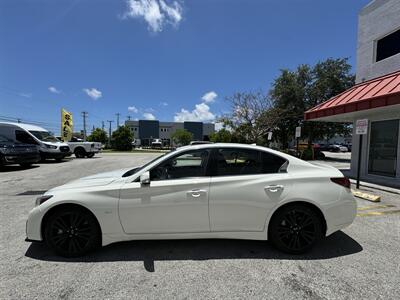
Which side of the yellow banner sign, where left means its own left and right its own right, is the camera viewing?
front

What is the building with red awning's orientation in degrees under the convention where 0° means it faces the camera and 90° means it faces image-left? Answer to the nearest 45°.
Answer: approximately 45°

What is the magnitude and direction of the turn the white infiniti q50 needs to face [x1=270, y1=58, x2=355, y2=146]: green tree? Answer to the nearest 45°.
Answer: approximately 135° to its right

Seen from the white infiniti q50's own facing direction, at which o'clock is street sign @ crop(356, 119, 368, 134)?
The street sign is roughly at 5 o'clock from the white infiniti q50.

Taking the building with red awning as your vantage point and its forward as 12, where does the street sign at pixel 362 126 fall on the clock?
The street sign is roughly at 11 o'clock from the building with red awning.

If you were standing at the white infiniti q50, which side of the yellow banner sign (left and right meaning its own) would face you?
front

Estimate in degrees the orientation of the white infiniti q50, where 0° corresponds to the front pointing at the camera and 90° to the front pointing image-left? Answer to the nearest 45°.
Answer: approximately 90°

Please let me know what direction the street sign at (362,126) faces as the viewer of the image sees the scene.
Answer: facing the viewer

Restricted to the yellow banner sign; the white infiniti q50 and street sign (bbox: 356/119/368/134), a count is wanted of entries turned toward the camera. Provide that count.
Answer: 2
